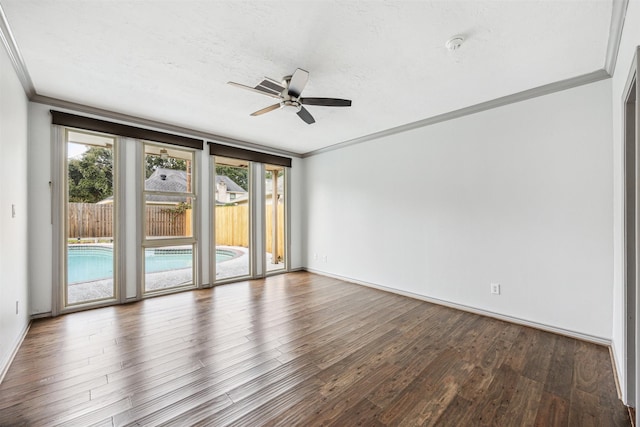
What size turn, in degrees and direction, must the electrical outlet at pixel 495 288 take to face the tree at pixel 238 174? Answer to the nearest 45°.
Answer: approximately 90° to its right

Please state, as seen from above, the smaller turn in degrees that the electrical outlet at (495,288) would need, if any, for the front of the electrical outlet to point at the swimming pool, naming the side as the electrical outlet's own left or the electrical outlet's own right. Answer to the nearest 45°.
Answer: approximately 45° to the electrical outlet's own right

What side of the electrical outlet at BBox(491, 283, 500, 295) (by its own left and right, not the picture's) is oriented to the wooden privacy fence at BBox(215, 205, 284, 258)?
right

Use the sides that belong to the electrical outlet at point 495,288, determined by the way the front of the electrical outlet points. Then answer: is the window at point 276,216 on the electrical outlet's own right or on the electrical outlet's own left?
on the electrical outlet's own right

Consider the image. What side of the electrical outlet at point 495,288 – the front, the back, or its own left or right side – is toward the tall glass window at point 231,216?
right

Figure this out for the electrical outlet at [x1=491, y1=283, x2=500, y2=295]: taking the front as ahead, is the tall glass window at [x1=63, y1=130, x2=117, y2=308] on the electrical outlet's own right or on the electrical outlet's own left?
on the electrical outlet's own right
